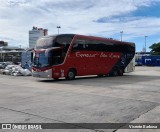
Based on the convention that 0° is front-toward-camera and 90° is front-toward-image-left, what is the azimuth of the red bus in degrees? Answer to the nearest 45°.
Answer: approximately 45°
